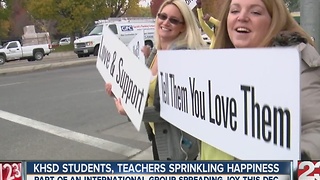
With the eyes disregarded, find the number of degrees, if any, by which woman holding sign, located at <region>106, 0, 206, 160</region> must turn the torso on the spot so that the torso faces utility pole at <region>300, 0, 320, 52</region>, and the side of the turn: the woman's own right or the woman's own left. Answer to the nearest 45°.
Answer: approximately 180°

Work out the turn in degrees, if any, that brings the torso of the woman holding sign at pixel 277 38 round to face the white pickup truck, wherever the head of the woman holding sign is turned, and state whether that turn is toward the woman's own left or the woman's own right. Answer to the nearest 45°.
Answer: approximately 90° to the woman's own right

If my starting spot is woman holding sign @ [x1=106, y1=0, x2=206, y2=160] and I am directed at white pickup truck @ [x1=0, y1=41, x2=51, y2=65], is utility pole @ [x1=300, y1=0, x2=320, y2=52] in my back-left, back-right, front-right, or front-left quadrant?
front-right

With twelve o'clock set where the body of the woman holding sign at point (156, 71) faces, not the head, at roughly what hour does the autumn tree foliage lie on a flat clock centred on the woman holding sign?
The autumn tree foliage is roughly at 4 o'clock from the woman holding sign.

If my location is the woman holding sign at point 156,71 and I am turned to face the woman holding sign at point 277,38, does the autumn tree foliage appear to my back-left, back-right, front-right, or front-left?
back-left

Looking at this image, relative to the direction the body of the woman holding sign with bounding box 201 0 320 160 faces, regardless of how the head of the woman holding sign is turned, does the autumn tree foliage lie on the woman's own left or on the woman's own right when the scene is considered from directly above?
on the woman's own right

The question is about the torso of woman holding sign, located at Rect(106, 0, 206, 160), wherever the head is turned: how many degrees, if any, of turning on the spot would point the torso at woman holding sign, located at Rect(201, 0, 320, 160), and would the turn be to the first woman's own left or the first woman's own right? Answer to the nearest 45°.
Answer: approximately 90° to the first woman's own left

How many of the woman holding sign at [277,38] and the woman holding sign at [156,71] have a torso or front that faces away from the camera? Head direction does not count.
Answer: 0

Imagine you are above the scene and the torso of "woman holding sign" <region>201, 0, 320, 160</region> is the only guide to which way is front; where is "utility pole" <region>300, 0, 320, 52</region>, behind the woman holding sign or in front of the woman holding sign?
behind

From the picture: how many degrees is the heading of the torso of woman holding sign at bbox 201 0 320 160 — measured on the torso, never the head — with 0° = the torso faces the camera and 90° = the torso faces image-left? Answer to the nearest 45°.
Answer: approximately 45°

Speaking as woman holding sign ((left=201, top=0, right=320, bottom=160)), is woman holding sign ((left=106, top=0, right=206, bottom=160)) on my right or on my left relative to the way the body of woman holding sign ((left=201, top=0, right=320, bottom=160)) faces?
on my right

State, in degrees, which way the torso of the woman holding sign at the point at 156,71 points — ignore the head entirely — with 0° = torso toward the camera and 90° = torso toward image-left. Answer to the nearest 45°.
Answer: approximately 45°
